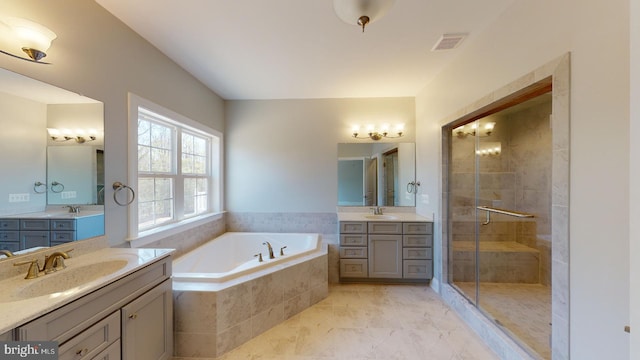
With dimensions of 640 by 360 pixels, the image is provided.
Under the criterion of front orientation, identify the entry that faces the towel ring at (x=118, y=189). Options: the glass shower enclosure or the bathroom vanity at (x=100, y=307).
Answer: the glass shower enclosure

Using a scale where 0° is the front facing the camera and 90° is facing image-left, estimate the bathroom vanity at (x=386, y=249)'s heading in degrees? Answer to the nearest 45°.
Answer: approximately 0°

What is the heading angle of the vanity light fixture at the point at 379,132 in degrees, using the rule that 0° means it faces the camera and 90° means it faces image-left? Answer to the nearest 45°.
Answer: approximately 0°

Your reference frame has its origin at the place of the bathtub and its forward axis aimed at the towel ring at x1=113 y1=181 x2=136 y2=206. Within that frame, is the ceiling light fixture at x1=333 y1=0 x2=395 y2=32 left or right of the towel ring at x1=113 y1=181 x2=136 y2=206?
left

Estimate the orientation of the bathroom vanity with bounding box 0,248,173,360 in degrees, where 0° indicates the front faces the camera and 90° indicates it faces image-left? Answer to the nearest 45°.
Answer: approximately 315°

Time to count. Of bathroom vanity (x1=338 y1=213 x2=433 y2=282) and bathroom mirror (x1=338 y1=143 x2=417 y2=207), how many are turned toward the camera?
2

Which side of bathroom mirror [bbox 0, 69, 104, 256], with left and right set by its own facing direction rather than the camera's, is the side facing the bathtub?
left
